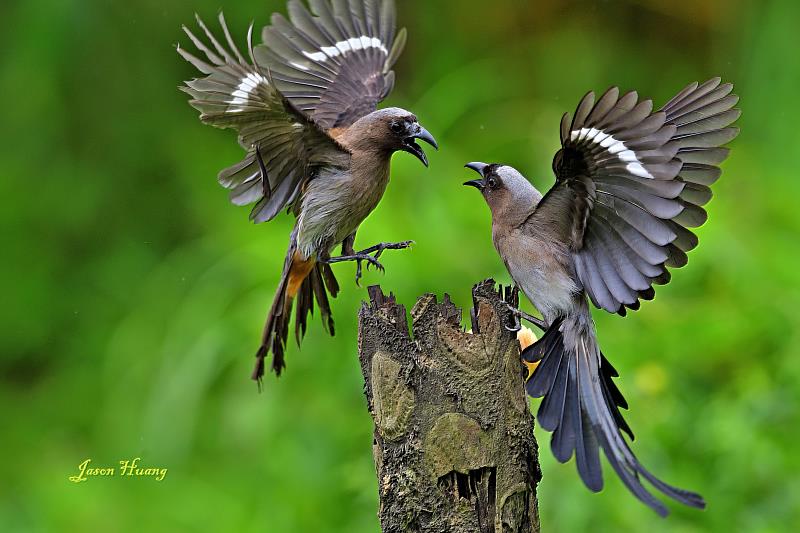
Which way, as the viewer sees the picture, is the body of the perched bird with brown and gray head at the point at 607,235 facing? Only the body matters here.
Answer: to the viewer's left

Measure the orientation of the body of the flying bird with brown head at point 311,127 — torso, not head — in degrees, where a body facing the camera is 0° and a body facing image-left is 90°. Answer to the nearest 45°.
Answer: approximately 270°

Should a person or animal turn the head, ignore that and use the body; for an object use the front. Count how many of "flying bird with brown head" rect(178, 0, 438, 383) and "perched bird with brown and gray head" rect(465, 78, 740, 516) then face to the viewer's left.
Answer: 1

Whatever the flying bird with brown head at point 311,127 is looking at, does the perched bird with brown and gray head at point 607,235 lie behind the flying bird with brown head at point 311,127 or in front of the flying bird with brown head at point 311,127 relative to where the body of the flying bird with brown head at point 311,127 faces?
in front
